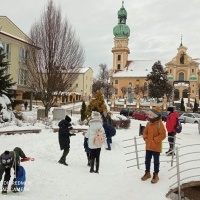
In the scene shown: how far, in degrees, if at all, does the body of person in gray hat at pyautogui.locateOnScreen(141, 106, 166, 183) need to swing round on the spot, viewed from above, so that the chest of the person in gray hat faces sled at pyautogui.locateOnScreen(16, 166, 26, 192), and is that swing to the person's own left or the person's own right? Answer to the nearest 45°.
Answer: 0° — they already face it
